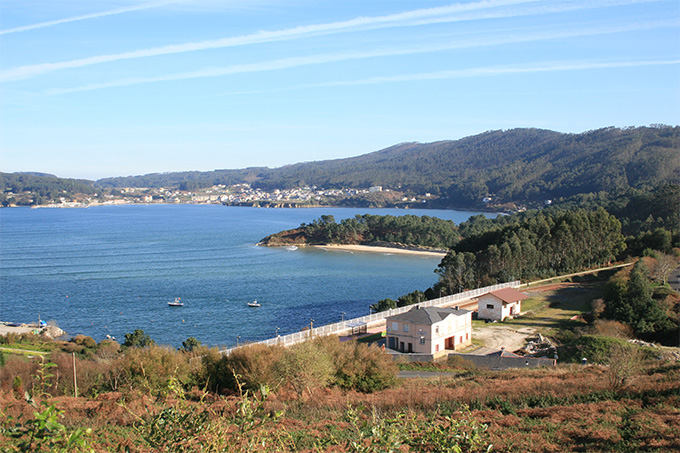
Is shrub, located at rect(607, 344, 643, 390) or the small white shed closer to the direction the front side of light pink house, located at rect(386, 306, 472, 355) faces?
the shrub

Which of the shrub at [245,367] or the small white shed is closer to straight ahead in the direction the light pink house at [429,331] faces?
the shrub

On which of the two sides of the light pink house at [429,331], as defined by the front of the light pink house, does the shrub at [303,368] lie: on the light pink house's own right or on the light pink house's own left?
on the light pink house's own right
